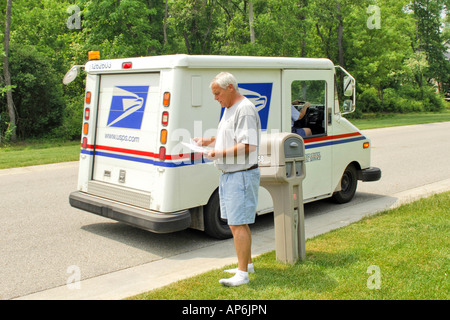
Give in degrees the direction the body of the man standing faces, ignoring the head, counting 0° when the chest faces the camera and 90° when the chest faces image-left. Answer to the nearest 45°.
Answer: approximately 90°

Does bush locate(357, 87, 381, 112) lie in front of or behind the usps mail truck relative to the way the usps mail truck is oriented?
in front

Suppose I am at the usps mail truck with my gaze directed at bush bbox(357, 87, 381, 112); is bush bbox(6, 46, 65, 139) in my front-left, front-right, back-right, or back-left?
front-left

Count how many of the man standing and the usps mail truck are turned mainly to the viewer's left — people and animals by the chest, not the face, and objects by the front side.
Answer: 1

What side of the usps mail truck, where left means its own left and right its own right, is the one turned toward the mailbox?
right

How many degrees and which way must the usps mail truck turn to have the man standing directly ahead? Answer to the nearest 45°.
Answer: approximately 90° to its right

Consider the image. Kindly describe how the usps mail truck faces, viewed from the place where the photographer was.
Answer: facing away from the viewer and to the right of the viewer

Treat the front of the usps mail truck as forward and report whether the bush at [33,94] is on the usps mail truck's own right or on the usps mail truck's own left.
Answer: on the usps mail truck's own left
